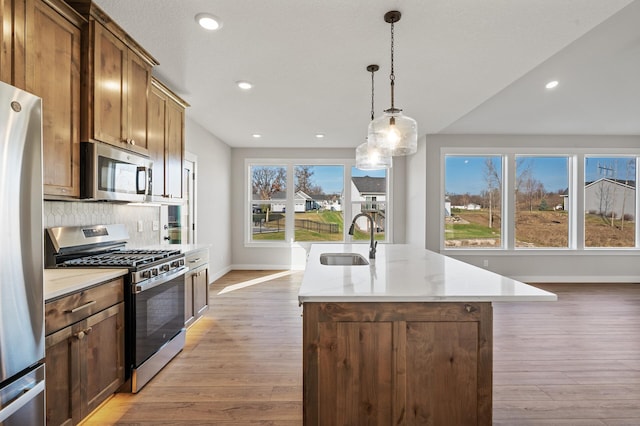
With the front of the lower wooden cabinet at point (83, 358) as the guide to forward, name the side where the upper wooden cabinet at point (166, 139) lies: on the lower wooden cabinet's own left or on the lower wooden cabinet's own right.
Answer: on the lower wooden cabinet's own left

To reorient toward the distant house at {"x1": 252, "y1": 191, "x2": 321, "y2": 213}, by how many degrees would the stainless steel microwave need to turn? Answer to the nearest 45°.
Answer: approximately 90° to its left

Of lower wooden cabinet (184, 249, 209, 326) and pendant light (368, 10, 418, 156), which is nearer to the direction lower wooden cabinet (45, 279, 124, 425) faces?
the pendant light

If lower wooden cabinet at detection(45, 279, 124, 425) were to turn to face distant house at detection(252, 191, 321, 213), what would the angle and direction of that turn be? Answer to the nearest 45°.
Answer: approximately 90° to its left

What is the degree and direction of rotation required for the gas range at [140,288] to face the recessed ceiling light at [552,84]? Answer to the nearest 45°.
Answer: approximately 45° to its left

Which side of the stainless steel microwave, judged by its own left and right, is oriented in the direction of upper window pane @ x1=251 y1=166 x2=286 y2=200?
left

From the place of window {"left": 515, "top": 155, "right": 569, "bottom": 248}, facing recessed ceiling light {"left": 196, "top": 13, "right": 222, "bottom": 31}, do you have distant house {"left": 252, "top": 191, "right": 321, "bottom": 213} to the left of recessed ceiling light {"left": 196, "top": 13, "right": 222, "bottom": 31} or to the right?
right
